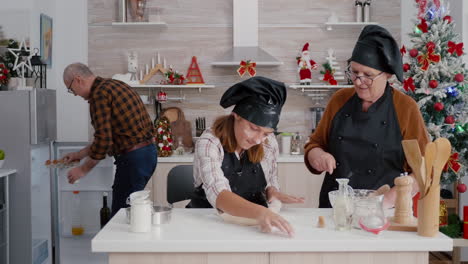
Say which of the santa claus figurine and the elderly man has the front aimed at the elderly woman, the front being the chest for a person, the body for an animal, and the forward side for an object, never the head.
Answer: the santa claus figurine

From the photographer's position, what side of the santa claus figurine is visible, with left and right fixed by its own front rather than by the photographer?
front

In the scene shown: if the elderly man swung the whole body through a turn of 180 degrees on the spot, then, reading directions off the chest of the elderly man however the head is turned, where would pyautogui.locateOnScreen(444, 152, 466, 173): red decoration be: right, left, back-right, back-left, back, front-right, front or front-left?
front

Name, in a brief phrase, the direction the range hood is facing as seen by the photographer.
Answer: facing the viewer

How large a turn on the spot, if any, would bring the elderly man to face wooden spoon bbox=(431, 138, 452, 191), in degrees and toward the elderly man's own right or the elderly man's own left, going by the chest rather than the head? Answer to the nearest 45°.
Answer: approximately 135° to the elderly man's own left

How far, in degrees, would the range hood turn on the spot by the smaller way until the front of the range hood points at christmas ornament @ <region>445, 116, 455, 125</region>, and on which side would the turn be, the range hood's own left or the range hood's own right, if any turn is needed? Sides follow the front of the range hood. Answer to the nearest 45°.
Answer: approximately 45° to the range hood's own left

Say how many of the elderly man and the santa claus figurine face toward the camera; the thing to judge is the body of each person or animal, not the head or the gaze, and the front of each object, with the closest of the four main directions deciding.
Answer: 1

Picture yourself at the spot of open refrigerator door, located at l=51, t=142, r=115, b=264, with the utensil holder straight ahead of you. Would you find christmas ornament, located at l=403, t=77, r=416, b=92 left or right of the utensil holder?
left

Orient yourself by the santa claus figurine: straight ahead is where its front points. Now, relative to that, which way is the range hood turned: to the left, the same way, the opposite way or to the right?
the same way

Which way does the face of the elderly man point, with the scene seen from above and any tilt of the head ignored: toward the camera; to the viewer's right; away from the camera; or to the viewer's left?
to the viewer's left

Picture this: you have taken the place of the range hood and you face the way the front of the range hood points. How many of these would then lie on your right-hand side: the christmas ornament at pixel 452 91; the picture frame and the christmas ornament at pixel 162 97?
2

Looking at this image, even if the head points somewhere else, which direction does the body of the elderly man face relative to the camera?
to the viewer's left

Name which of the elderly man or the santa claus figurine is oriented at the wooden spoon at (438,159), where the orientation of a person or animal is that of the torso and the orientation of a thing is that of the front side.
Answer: the santa claus figurine

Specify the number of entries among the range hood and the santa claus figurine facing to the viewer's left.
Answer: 0

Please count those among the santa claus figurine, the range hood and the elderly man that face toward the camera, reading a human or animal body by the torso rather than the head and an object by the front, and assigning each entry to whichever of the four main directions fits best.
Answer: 2

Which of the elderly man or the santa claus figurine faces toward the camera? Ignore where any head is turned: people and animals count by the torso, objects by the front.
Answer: the santa claus figurine

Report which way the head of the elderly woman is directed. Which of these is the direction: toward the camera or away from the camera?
toward the camera

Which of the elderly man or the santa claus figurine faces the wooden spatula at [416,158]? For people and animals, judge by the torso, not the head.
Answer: the santa claus figurine

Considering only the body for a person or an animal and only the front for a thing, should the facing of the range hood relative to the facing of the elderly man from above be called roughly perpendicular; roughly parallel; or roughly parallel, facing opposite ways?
roughly perpendicular

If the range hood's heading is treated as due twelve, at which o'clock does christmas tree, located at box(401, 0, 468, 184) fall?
The christmas tree is roughly at 10 o'clock from the range hood.
